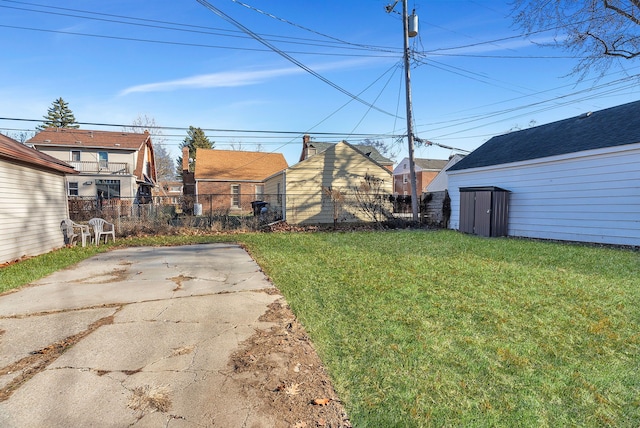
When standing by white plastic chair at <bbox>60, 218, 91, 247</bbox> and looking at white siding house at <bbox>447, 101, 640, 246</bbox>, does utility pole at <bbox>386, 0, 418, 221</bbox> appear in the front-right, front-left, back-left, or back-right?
front-left

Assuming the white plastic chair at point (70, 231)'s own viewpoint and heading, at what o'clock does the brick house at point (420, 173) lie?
The brick house is roughly at 10 o'clock from the white plastic chair.

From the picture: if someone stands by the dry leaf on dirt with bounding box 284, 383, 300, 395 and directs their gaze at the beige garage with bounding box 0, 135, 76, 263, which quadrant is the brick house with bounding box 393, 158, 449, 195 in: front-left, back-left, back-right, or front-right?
front-right

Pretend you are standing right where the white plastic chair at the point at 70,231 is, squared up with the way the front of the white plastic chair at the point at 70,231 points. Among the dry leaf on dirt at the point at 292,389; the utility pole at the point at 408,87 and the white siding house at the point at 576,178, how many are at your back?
0

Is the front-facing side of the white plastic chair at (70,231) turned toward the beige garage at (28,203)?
no

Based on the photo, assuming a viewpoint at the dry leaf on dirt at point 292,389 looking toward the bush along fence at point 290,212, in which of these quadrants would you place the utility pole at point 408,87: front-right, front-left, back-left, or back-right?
front-right

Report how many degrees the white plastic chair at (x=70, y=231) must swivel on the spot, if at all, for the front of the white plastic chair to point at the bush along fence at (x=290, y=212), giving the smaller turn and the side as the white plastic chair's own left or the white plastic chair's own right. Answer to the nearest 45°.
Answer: approximately 45° to the white plastic chair's own left

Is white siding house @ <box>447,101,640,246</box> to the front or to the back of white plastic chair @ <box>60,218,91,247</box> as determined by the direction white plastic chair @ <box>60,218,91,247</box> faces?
to the front

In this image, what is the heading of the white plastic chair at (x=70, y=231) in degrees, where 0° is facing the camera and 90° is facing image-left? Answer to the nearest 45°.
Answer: approximately 315°

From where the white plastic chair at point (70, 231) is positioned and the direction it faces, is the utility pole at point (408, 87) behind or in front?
in front

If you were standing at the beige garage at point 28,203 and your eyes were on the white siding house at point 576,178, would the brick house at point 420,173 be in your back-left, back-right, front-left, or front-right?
front-left
